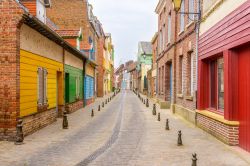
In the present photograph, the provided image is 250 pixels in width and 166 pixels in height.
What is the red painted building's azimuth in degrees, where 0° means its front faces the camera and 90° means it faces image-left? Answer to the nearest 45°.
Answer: approximately 45°

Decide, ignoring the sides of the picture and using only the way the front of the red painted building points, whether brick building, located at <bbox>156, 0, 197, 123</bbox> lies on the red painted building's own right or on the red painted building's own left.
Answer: on the red painted building's own right

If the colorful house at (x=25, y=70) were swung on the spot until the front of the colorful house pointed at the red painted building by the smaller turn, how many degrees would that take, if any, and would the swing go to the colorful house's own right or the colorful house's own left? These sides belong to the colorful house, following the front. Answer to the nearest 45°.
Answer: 0° — it already faces it

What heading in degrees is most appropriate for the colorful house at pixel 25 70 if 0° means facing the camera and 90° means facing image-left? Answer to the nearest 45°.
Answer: approximately 315°

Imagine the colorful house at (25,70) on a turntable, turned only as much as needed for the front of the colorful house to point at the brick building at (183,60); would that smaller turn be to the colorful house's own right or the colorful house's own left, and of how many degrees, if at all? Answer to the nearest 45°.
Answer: approximately 90° to the colorful house's own left

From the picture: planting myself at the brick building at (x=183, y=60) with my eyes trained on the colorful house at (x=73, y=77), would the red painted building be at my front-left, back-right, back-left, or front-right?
back-left

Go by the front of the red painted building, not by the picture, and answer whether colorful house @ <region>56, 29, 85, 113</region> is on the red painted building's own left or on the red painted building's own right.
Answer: on the red painted building's own right
